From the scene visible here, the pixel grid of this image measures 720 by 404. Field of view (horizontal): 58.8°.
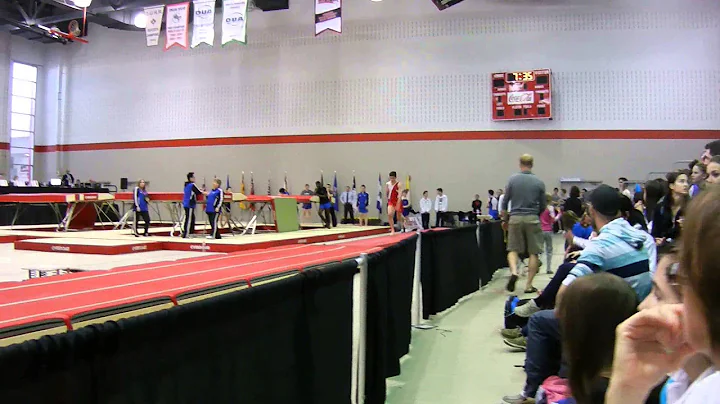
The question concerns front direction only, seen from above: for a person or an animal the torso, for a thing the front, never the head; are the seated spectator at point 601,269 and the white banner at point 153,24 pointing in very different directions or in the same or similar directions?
very different directions

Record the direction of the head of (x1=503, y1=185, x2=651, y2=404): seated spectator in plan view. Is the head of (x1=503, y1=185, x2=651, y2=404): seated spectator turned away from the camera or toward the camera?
away from the camera

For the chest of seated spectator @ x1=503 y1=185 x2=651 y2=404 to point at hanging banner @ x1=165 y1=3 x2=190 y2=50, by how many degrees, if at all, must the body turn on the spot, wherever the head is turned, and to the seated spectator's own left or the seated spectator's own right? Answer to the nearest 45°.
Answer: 0° — they already face it

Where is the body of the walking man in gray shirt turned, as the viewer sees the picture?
away from the camera

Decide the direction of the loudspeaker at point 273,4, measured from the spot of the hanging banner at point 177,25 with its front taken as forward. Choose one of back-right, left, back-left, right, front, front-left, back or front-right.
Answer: back-left

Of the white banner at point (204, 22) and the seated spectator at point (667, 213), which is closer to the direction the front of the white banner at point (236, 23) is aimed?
the seated spectator

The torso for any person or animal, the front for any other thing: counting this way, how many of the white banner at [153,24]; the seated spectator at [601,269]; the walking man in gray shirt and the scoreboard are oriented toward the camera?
2

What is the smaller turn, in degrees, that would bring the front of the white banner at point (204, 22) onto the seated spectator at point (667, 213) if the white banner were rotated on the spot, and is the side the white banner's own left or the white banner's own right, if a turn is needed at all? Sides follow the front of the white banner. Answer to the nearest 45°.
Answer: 0° — it already faces them
